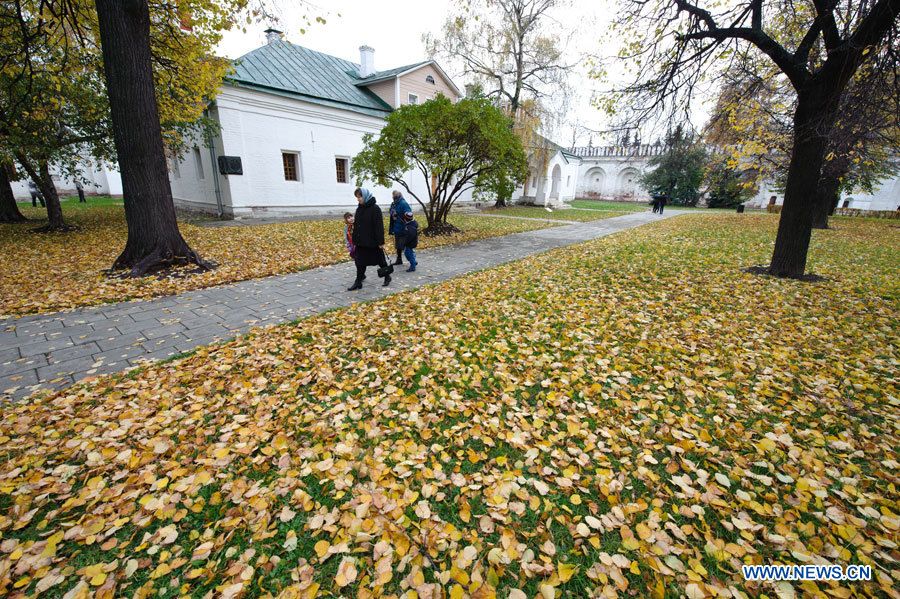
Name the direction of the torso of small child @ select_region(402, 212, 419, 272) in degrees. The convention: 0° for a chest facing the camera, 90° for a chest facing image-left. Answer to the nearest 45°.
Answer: approximately 45°

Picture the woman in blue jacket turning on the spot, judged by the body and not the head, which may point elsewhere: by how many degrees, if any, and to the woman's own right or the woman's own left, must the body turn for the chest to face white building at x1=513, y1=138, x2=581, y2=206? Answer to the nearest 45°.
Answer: approximately 180°

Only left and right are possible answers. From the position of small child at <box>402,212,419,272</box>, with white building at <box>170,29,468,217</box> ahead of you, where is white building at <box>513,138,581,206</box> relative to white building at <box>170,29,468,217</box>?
right

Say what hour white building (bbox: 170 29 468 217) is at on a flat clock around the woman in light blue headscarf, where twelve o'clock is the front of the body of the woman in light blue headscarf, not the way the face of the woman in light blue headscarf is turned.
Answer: The white building is roughly at 4 o'clock from the woman in light blue headscarf.

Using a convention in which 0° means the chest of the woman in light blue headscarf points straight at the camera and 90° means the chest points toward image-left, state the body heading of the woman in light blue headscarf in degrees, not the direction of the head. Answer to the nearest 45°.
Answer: approximately 45°

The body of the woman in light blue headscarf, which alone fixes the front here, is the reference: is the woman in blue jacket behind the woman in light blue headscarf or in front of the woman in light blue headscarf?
behind

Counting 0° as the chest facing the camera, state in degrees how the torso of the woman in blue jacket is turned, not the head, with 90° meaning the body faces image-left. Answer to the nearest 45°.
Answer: approximately 45°
